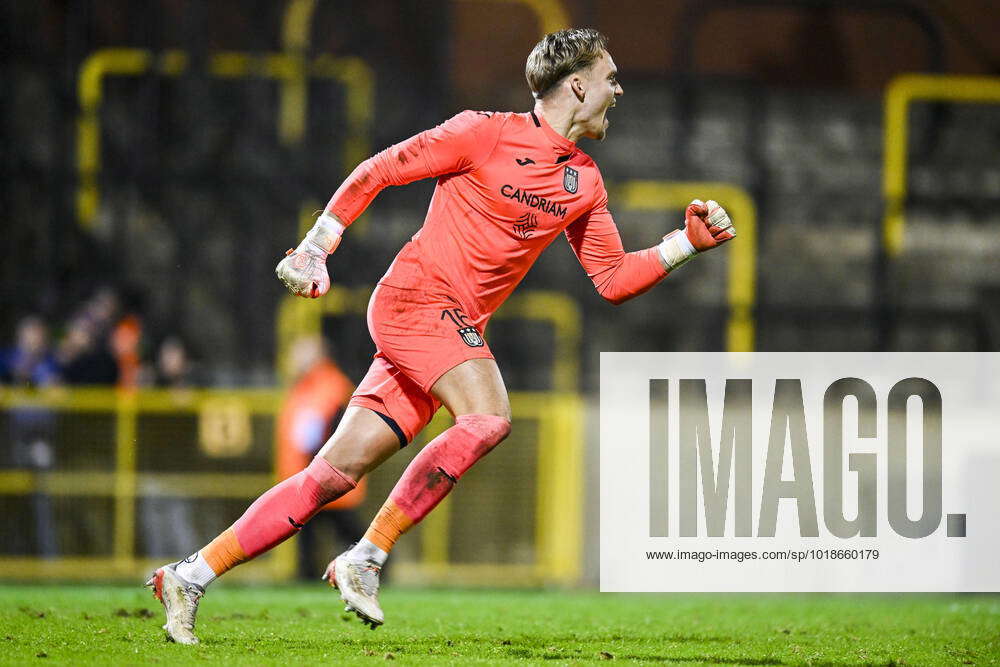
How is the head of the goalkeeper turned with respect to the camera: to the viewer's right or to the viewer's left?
to the viewer's right

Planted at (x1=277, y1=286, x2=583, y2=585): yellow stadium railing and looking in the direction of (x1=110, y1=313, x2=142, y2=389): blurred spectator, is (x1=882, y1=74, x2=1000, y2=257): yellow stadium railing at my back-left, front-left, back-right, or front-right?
back-right

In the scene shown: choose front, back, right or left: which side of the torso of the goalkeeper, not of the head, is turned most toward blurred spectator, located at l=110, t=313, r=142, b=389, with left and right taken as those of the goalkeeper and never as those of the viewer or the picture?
back

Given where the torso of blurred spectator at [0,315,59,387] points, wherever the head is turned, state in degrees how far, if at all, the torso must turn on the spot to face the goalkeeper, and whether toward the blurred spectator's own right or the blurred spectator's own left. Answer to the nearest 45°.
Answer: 0° — they already face them

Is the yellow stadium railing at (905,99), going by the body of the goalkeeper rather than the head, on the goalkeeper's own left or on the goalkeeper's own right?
on the goalkeeper's own left

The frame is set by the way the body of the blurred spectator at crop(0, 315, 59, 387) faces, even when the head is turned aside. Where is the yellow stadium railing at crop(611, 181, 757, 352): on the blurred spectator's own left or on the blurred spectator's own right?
on the blurred spectator's own left

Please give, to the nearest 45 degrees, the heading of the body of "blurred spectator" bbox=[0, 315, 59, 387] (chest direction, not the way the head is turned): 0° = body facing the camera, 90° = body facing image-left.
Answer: approximately 0°

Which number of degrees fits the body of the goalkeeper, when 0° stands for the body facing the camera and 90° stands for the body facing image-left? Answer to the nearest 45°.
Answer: approximately 315°
